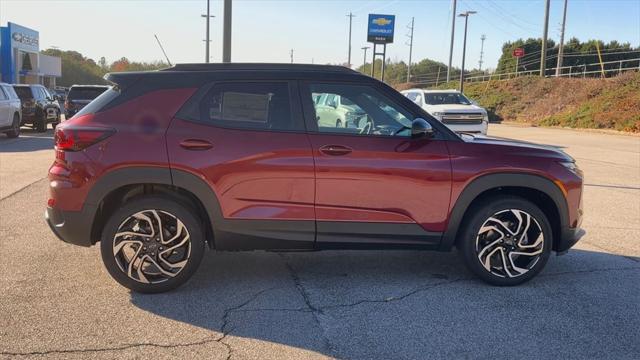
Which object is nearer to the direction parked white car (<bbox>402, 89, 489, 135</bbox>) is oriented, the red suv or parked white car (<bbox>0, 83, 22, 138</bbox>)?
the red suv

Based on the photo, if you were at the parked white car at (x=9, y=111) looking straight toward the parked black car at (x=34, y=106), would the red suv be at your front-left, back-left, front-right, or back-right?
back-right

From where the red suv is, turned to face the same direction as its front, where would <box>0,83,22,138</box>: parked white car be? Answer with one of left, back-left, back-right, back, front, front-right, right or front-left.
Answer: back-left

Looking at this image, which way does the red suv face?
to the viewer's right

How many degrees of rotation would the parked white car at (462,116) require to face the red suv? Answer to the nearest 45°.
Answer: approximately 45° to its right

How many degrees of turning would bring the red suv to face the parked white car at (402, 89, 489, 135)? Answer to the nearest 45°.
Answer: approximately 90° to its left

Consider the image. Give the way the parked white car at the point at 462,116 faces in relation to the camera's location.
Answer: facing the viewer and to the right of the viewer

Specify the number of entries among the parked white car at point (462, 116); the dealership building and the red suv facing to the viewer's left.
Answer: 0

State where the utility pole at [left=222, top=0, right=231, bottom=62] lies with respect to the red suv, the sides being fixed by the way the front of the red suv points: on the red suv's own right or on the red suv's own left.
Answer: on the red suv's own left

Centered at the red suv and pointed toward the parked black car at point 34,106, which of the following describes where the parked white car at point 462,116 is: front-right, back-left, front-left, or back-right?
front-right

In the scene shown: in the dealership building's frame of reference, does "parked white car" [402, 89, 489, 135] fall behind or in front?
in front

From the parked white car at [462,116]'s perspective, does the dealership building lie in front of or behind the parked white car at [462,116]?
behind

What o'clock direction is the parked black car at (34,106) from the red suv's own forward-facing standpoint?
The parked black car is roughly at 8 o'clock from the red suv.

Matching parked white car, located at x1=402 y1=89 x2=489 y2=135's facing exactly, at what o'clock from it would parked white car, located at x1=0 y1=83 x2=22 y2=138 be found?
parked white car, located at x1=0 y1=83 x2=22 y2=138 is roughly at 4 o'clock from parked white car, located at x1=402 y1=89 x2=489 y2=135.
